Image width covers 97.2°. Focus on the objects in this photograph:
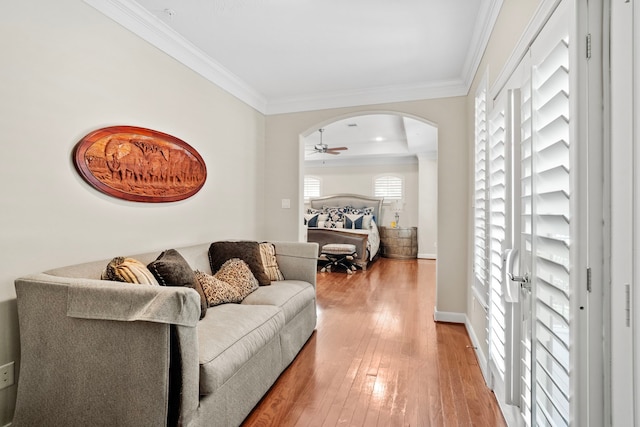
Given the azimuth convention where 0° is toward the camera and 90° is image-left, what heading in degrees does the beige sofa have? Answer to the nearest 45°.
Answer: approximately 315°

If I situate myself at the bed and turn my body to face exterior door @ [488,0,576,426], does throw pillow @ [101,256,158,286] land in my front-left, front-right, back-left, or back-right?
front-right

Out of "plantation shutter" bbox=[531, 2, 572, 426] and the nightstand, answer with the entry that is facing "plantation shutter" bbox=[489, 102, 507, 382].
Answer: the nightstand

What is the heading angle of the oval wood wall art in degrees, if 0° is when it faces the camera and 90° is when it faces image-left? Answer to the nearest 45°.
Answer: approximately 315°

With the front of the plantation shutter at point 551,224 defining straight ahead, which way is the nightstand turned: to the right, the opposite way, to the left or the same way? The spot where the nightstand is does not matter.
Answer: to the left

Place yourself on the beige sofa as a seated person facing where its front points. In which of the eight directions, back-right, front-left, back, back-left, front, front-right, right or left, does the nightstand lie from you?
left

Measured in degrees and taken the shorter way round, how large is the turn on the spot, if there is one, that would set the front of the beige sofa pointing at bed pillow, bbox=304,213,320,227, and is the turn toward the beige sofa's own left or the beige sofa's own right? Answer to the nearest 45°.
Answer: approximately 90° to the beige sofa's own left

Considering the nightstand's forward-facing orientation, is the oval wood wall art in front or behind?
in front

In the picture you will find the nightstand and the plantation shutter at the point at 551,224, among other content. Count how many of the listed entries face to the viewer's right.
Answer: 0

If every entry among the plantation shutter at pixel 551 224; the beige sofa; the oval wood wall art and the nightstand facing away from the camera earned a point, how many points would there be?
0

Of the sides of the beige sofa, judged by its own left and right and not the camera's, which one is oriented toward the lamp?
left

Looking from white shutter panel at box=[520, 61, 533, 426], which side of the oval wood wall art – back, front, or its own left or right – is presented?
front

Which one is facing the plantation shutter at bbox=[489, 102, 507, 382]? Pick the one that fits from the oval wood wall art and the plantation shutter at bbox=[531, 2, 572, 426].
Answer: the oval wood wall art

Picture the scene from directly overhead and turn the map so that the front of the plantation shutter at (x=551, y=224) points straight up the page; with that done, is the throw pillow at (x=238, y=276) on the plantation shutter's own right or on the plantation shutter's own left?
on the plantation shutter's own right

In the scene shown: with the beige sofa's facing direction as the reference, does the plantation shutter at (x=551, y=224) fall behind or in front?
in front

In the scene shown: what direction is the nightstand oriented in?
toward the camera

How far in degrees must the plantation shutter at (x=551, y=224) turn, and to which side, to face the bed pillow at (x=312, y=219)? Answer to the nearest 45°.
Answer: approximately 90° to its right

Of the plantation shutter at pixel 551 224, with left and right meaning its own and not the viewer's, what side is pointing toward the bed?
right

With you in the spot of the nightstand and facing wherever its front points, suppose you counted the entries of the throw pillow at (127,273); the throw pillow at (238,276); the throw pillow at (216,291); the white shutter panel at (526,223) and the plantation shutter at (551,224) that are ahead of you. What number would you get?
5

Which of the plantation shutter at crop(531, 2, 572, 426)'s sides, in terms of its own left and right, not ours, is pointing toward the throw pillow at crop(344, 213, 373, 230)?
right

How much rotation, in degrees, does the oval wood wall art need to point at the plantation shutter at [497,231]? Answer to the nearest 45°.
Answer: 0° — it already faces it
